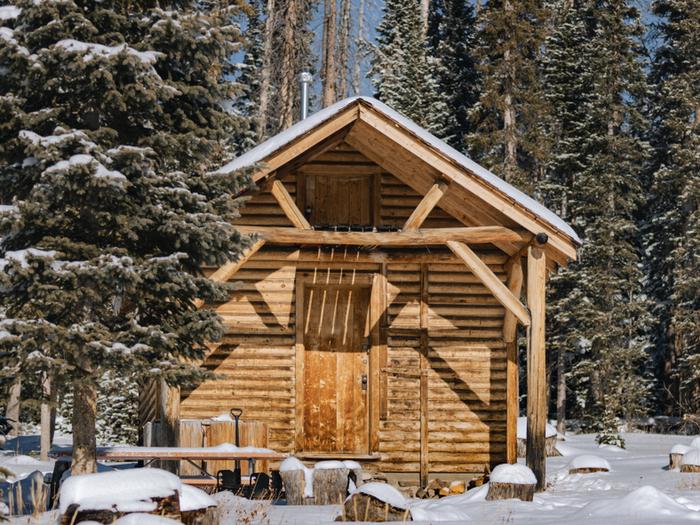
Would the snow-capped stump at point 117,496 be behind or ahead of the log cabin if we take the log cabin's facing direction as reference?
ahead

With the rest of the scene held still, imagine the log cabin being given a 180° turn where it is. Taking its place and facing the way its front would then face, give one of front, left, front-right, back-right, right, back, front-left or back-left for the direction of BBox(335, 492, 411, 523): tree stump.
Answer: back

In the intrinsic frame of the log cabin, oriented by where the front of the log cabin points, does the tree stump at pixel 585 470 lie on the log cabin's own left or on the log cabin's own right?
on the log cabin's own left

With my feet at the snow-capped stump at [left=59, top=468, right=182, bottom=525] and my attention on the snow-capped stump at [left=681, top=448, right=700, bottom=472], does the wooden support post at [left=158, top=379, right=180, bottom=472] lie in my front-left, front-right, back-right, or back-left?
front-left

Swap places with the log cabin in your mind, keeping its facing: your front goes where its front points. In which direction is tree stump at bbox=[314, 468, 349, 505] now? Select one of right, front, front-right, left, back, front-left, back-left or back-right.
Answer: front

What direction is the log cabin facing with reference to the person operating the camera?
facing the viewer

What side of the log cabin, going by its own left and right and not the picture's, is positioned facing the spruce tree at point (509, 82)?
back

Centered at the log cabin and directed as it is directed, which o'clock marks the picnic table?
The picnic table is roughly at 1 o'clock from the log cabin.

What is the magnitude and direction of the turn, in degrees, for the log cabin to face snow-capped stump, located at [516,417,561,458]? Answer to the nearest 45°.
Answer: approximately 135° to its left

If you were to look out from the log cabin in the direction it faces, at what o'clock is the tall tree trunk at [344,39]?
The tall tree trunk is roughly at 6 o'clock from the log cabin.

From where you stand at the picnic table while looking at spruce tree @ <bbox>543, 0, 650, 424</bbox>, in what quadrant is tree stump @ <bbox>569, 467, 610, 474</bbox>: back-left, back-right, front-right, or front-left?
front-right

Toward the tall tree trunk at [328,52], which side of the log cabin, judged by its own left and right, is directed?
back

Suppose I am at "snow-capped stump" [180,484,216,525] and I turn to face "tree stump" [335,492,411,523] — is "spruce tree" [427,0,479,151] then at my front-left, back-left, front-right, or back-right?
front-left

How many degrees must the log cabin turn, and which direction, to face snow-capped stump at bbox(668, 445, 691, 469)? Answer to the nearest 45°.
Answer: approximately 90° to its left

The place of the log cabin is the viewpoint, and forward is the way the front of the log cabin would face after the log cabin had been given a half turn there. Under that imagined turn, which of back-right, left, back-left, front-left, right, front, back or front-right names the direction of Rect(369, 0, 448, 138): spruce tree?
front

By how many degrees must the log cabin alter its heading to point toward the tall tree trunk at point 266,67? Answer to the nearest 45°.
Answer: approximately 180°

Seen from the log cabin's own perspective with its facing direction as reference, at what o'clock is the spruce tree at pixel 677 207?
The spruce tree is roughly at 7 o'clock from the log cabin.

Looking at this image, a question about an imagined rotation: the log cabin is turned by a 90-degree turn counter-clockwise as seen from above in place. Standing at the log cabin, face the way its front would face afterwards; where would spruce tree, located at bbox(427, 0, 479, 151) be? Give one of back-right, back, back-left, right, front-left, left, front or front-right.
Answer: left

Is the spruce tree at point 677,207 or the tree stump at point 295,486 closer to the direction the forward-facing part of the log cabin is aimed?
the tree stump
